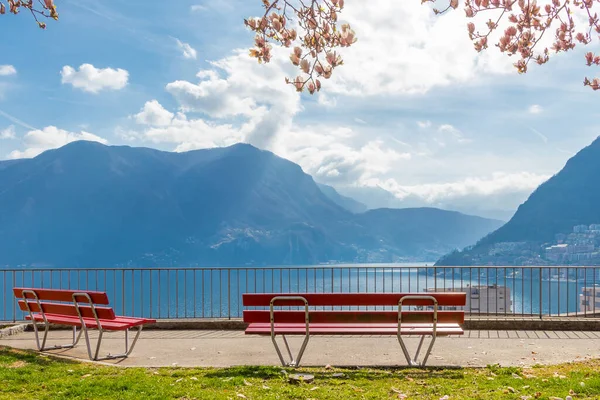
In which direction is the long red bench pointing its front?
away from the camera

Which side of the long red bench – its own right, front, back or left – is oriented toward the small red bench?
left
